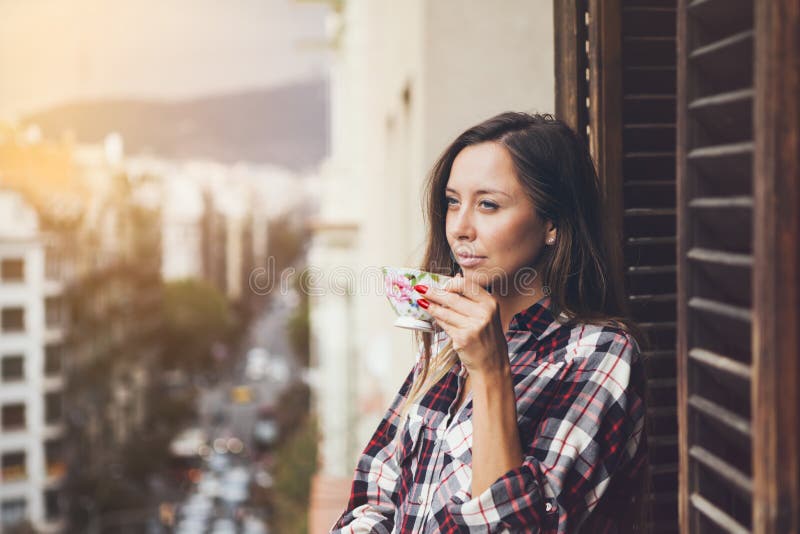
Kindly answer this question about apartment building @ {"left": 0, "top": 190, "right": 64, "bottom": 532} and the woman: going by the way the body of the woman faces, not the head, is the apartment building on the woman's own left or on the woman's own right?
on the woman's own right

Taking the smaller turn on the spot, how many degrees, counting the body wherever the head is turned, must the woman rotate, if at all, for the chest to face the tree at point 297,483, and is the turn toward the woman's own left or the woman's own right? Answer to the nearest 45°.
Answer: approximately 135° to the woman's own right

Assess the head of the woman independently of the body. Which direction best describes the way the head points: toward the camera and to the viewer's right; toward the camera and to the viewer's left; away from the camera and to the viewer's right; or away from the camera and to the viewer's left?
toward the camera and to the viewer's left

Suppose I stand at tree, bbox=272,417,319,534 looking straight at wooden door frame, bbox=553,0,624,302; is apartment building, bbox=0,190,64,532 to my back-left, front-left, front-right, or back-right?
back-right

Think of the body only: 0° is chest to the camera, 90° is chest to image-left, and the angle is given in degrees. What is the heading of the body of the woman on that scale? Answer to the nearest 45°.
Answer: approximately 45°

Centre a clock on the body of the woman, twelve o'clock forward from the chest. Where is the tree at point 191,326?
The tree is roughly at 4 o'clock from the woman.
